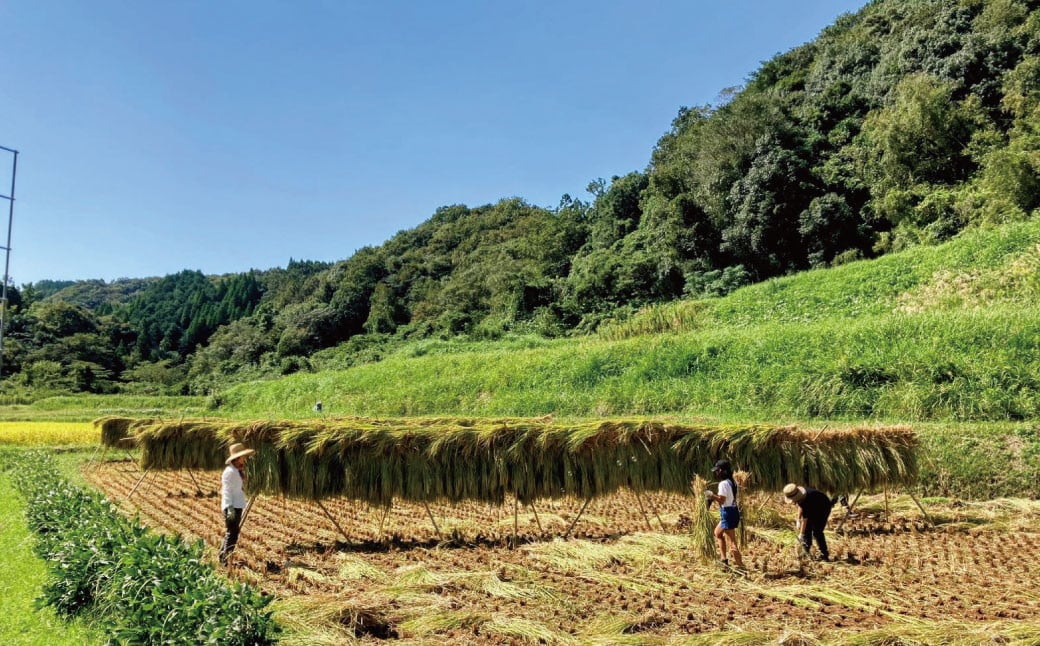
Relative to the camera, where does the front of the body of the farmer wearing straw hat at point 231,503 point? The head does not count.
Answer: to the viewer's right

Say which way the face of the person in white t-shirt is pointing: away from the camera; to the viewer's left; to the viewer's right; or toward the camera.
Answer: to the viewer's left

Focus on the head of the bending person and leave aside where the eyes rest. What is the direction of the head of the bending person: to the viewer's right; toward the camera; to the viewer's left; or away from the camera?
to the viewer's left

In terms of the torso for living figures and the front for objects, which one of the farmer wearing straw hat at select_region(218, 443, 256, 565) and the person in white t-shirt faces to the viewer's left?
the person in white t-shirt

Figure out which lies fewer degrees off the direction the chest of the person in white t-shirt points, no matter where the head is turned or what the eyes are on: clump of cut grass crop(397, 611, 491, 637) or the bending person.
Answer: the clump of cut grass

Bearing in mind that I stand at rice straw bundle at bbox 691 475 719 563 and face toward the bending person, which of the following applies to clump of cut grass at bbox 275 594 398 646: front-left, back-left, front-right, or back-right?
back-right

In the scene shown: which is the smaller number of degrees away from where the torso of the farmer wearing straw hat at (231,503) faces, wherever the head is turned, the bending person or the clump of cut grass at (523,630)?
the bending person

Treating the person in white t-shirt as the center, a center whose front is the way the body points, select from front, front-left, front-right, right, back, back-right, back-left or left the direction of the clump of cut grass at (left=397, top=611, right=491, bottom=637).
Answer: front-left

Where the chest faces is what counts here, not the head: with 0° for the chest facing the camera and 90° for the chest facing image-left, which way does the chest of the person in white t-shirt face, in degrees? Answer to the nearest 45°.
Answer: approximately 90°

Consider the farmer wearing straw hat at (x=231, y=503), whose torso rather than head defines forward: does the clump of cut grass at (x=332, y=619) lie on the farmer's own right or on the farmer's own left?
on the farmer's own right

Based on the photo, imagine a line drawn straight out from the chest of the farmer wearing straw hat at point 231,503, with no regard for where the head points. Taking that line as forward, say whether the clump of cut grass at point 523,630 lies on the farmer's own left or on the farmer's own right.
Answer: on the farmer's own right

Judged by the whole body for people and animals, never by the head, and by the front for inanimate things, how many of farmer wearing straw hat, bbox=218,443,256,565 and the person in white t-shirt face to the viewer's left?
1

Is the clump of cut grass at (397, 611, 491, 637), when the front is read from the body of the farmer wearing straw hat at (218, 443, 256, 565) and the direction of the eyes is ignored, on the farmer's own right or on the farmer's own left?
on the farmer's own right

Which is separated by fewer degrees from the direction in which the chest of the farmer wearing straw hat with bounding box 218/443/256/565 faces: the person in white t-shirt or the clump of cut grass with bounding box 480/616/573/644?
the person in white t-shirt
